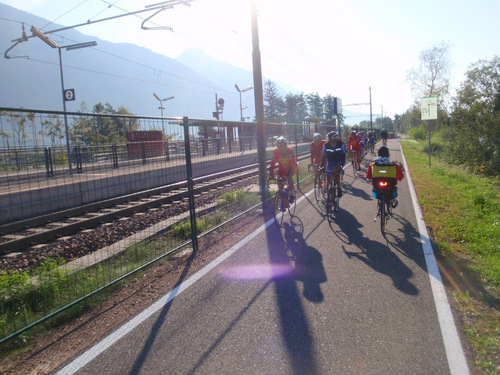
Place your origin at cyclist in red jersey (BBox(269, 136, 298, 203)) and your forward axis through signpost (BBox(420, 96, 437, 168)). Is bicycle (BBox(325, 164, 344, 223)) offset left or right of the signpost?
right

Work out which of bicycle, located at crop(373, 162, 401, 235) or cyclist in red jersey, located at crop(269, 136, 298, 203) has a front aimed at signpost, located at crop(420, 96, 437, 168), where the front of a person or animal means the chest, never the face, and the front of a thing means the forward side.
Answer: the bicycle

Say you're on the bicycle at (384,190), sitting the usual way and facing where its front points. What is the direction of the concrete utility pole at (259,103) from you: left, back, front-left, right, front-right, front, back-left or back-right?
front-left

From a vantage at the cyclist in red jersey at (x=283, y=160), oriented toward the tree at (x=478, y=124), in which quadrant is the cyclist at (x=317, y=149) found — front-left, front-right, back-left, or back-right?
front-left

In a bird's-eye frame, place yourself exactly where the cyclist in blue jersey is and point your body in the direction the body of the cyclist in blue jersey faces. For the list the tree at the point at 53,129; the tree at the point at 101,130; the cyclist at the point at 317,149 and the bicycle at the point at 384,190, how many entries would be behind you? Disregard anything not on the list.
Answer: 1

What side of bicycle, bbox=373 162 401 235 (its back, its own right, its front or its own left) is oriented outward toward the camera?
back

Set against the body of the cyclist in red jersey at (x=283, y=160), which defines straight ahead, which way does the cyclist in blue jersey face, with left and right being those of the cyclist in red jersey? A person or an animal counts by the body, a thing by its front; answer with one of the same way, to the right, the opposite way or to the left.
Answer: the same way
